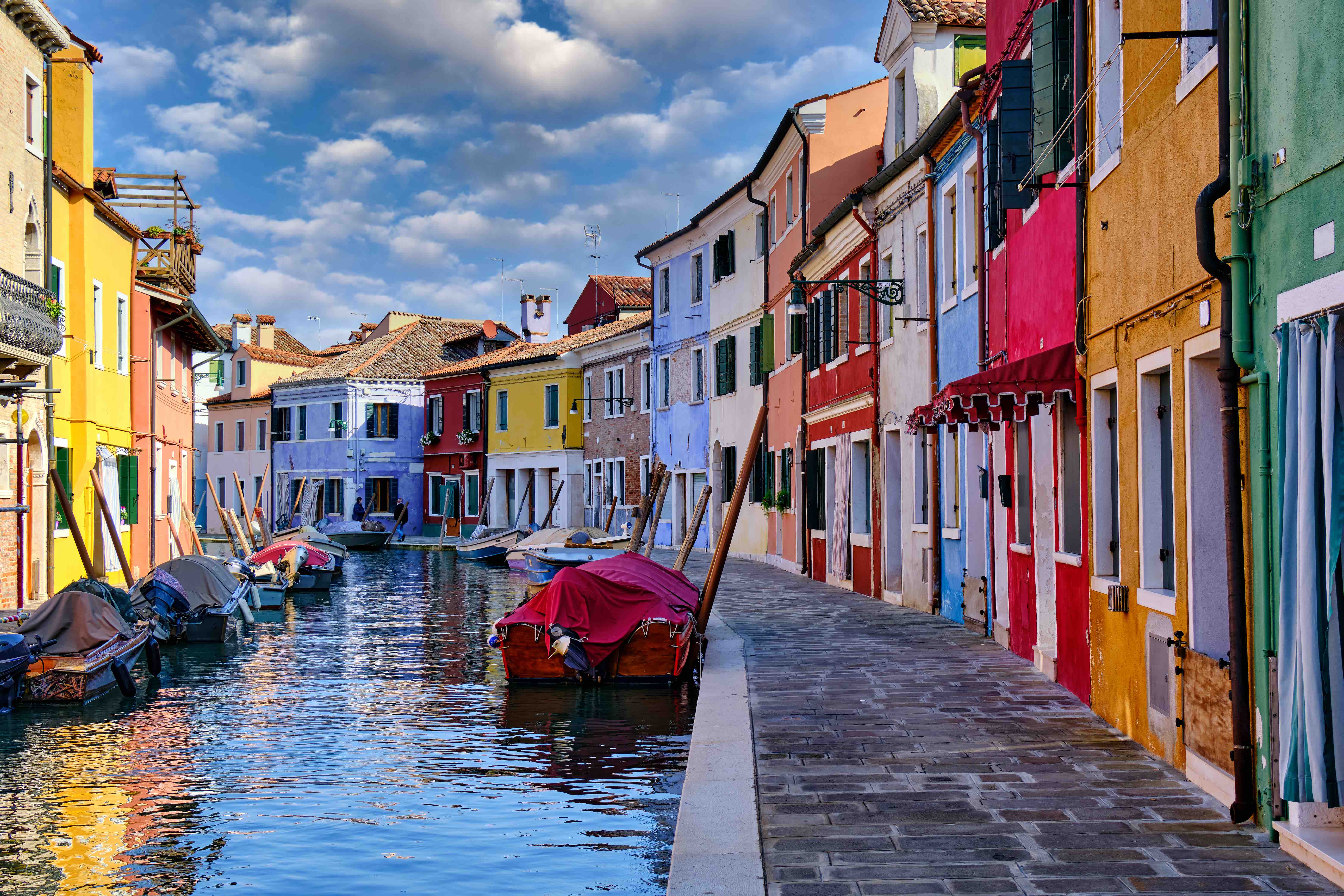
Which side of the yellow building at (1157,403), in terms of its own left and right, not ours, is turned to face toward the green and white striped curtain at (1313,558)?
left

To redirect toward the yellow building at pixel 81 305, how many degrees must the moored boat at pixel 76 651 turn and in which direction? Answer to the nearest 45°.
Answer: approximately 45° to its left

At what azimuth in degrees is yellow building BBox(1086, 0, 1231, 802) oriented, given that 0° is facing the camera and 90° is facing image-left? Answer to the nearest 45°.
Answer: approximately 90°

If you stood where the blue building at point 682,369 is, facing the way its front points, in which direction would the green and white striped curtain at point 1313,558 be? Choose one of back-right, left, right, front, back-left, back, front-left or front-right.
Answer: front-left

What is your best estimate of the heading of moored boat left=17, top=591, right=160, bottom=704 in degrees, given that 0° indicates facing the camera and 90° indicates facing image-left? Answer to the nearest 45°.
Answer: approximately 225°

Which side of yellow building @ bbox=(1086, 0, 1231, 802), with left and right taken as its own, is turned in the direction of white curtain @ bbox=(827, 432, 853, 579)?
right

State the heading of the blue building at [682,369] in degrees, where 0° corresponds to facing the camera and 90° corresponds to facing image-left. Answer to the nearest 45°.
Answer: approximately 45°

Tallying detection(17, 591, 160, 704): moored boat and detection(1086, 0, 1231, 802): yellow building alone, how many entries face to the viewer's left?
1

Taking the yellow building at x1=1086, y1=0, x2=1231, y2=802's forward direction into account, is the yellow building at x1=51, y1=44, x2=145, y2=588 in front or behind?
in front

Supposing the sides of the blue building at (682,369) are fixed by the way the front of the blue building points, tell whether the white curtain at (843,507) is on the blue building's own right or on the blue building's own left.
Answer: on the blue building's own left

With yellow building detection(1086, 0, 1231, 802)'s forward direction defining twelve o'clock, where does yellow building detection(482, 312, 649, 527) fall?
yellow building detection(482, 312, 649, 527) is roughly at 2 o'clock from yellow building detection(1086, 0, 1231, 802).

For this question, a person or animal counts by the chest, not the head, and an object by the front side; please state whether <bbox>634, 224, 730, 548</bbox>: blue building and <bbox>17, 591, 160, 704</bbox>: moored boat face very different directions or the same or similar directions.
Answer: very different directions

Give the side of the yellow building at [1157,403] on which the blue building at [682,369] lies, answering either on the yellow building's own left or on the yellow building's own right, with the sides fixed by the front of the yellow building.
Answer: on the yellow building's own right
